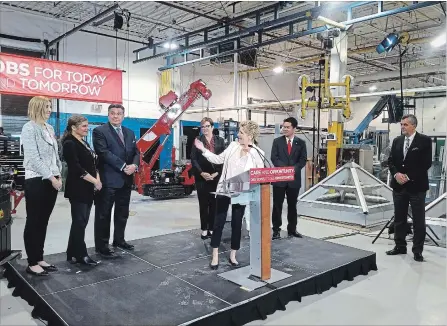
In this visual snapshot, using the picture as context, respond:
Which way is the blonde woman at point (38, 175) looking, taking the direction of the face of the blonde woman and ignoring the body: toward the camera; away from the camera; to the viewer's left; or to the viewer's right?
to the viewer's right

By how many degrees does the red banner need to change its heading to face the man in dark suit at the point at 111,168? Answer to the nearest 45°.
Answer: approximately 45° to its right

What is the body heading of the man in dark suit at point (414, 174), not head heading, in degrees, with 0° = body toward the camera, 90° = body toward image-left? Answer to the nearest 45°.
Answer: approximately 45°

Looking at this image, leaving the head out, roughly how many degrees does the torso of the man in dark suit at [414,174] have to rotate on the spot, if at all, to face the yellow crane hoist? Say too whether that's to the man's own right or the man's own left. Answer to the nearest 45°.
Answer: approximately 90° to the man's own right

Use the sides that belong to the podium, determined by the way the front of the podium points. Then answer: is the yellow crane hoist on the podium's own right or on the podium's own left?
on the podium's own left

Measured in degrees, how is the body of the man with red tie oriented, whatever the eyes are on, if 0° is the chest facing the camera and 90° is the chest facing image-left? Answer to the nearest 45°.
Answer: approximately 0°

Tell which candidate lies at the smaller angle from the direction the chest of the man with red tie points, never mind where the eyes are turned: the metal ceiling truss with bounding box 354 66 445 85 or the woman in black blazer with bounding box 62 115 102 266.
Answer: the woman in black blazer

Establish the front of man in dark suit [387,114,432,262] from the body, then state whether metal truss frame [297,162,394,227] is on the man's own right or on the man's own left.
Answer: on the man's own right
